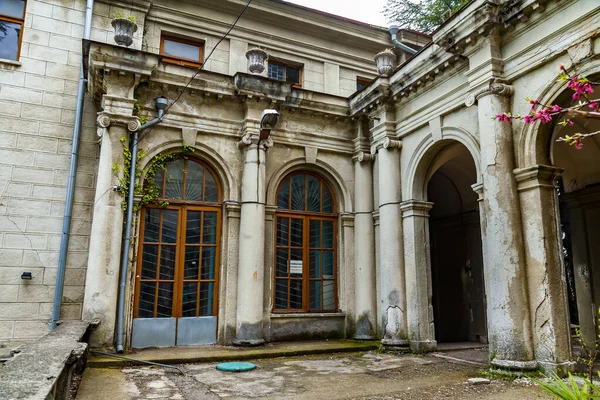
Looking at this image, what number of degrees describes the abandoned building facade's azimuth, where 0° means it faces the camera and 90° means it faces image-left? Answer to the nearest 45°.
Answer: approximately 0°
